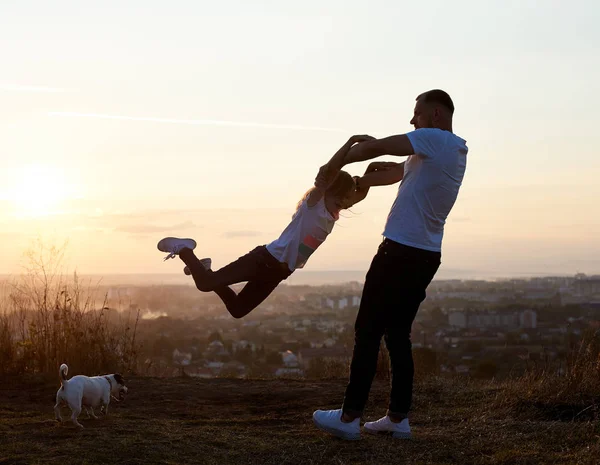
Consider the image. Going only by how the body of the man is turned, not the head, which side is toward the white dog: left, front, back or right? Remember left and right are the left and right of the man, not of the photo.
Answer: front

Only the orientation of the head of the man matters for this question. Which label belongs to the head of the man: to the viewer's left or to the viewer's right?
to the viewer's left

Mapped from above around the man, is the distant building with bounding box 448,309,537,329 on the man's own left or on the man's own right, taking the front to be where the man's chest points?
on the man's own right

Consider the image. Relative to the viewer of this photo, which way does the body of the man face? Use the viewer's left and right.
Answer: facing to the left of the viewer
